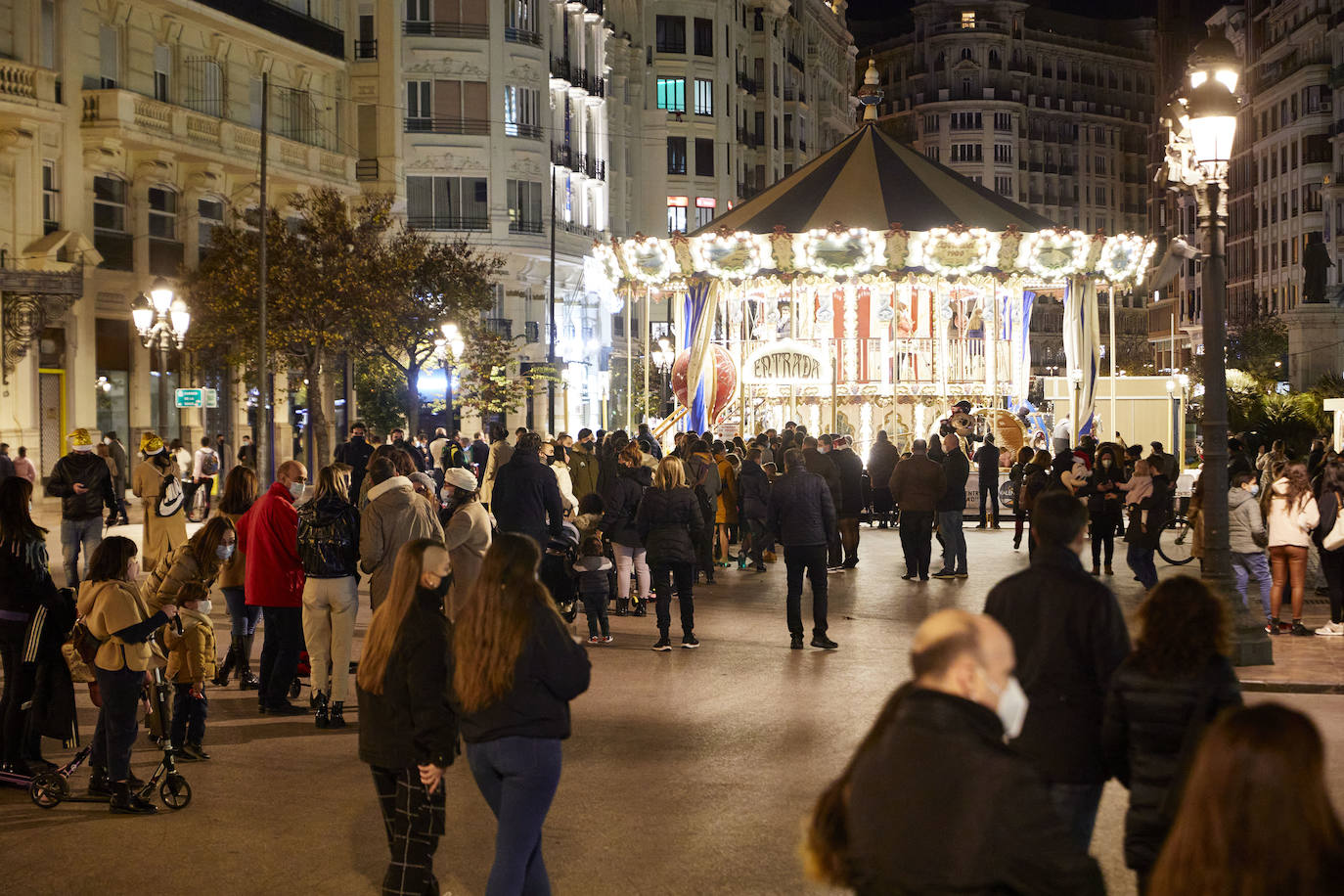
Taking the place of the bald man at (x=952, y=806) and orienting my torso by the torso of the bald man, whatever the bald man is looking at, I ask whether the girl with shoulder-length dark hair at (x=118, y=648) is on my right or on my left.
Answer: on my left

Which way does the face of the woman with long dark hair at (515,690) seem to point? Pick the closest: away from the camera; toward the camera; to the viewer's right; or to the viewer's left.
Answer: away from the camera

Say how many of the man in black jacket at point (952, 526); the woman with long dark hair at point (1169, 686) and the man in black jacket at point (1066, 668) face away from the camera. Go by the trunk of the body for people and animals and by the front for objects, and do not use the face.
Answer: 2

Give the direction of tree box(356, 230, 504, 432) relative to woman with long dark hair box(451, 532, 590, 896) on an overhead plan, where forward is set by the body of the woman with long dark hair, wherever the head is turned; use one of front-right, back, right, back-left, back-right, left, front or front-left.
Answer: front-left

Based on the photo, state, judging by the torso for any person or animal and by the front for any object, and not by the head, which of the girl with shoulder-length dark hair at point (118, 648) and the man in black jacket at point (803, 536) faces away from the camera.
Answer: the man in black jacket

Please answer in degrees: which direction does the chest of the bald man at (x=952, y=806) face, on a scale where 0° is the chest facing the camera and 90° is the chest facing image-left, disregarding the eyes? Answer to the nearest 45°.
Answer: approximately 225°

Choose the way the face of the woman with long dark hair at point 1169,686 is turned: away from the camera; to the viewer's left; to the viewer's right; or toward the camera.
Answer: away from the camera

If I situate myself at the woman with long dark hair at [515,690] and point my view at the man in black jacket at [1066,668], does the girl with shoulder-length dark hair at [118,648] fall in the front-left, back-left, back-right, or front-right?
back-left

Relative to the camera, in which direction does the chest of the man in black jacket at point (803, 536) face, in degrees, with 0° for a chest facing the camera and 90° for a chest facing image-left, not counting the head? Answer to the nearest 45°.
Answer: approximately 180°
